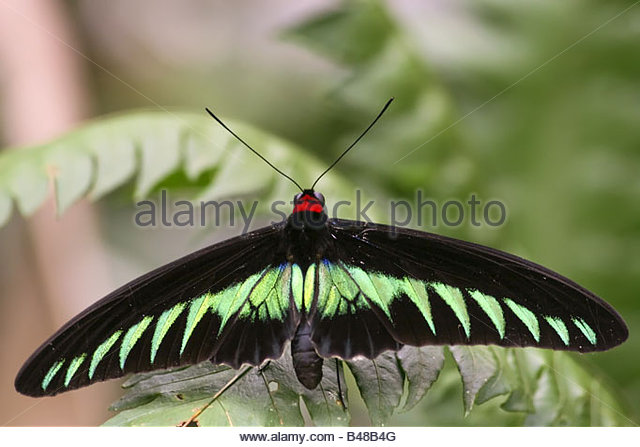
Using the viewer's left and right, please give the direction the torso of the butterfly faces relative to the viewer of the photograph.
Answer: facing away from the viewer
